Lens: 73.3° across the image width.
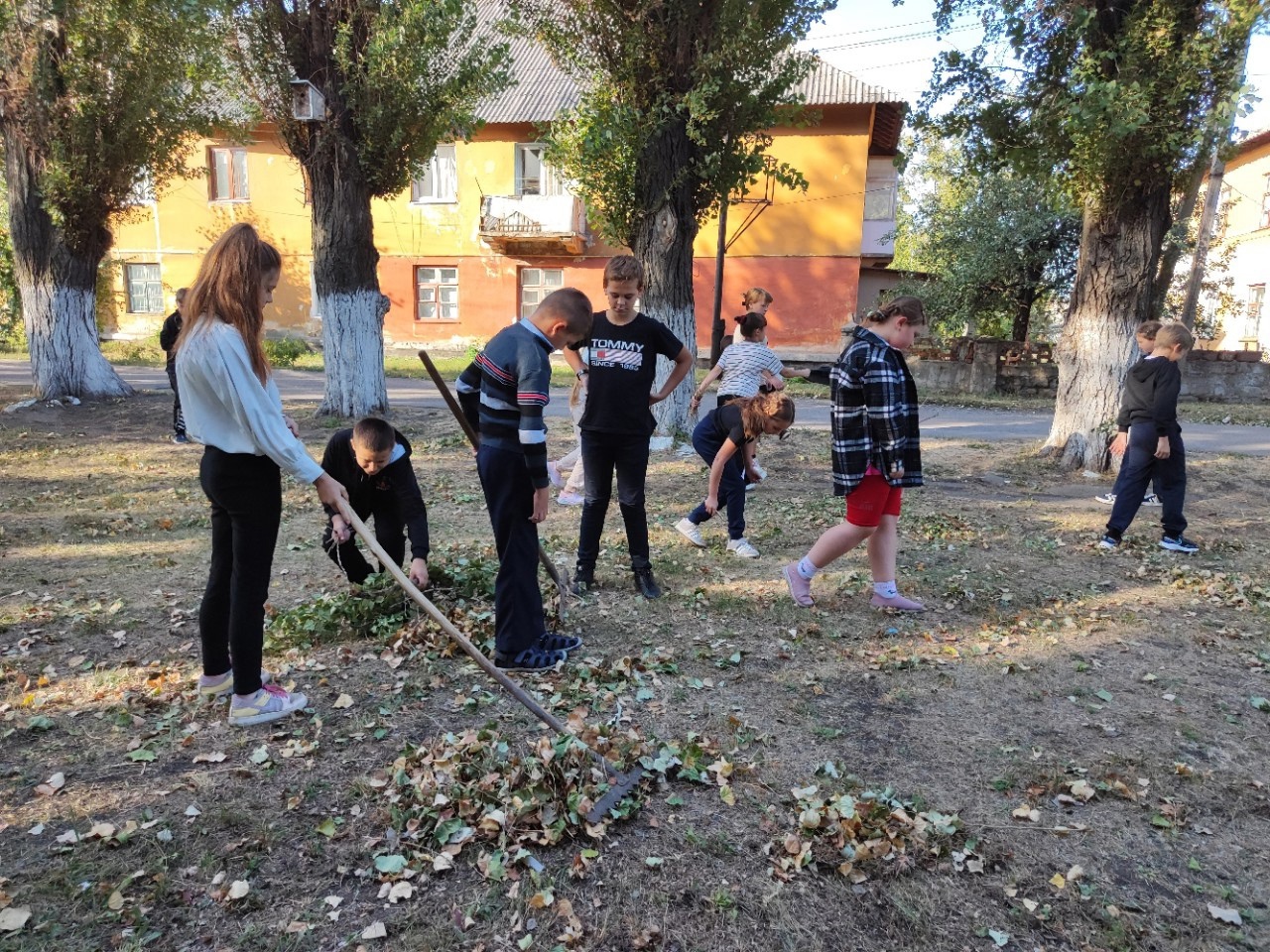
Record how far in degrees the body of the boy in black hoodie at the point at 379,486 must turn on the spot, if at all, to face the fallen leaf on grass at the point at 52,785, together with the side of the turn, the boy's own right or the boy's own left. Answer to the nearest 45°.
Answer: approximately 45° to the boy's own right

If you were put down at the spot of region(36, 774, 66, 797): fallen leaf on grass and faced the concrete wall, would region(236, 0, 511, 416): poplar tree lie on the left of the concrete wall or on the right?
left

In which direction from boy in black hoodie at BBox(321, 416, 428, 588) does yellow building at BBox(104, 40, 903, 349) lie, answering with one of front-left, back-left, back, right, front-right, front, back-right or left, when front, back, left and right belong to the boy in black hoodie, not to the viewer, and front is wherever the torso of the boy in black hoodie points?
back

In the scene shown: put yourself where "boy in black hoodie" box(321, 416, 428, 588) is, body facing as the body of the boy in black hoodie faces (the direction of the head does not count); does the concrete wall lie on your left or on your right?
on your left

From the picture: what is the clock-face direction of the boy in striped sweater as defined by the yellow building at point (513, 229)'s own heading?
The boy in striped sweater is roughly at 12 o'clock from the yellow building.

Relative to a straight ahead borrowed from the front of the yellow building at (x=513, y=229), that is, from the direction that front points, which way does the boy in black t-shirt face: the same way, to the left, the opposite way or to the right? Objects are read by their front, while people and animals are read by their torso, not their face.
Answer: the same way

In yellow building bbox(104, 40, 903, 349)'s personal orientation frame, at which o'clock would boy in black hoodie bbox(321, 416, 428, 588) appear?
The boy in black hoodie is roughly at 12 o'clock from the yellow building.

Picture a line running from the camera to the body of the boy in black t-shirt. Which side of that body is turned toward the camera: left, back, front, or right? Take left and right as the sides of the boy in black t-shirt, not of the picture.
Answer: front

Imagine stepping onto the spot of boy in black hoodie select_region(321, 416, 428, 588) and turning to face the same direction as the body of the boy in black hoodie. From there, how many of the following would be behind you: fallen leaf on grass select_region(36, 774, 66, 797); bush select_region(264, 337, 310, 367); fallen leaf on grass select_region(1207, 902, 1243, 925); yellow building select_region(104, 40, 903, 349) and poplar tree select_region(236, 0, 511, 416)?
3

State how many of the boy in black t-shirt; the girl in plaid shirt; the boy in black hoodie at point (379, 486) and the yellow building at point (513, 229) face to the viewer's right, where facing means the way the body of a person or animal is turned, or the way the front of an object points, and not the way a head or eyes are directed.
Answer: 1

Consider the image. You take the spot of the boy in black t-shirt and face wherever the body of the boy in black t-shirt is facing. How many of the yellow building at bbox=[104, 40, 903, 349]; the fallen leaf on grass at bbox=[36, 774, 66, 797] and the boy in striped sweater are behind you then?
1

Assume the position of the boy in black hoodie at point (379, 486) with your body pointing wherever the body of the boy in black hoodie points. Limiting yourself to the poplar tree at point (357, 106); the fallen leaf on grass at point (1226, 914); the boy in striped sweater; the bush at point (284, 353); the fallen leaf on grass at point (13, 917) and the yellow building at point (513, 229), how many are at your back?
3

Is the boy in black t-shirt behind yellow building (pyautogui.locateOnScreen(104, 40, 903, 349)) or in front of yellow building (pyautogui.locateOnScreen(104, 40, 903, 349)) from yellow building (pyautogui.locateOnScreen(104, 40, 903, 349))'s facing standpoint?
in front
